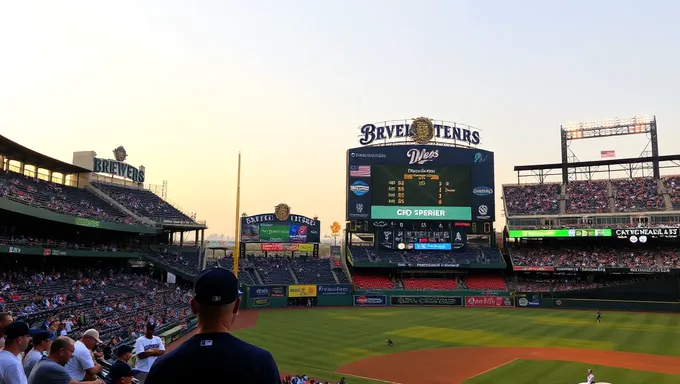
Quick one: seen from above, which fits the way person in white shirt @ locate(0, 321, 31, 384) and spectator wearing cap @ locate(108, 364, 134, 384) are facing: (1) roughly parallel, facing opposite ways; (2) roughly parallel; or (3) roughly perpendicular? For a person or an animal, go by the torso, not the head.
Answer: roughly parallel

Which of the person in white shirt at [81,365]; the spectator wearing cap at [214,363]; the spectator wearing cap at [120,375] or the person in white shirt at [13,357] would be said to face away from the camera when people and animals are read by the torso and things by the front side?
the spectator wearing cap at [214,363]

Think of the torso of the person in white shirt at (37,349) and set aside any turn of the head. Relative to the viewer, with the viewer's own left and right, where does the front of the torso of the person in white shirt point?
facing to the right of the viewer

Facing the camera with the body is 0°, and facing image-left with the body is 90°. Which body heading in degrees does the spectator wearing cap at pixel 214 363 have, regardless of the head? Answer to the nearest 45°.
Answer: approximately 180°

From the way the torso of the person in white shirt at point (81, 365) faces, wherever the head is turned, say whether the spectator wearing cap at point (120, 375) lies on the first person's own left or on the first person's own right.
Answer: on the first person's own right

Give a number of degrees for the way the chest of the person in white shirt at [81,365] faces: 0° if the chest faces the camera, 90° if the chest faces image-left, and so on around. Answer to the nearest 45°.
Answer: approximately 270°

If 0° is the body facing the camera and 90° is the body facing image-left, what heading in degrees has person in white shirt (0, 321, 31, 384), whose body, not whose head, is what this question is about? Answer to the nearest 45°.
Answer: approximately 270°

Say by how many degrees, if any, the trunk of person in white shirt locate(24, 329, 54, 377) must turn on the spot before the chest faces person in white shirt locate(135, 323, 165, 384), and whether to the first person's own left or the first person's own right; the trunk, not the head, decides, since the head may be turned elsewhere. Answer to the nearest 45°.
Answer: approximately 45° to the first person's own left

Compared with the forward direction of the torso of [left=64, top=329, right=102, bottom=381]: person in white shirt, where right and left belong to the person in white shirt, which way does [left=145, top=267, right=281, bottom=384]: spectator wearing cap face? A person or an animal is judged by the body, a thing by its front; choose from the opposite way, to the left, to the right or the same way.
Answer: to the left

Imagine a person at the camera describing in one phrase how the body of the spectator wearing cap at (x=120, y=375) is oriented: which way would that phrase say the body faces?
to the viewer's right
